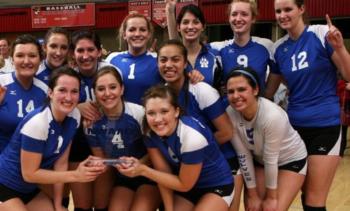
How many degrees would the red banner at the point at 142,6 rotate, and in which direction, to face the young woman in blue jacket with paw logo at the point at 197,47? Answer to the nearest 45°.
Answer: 0° — it already faces them

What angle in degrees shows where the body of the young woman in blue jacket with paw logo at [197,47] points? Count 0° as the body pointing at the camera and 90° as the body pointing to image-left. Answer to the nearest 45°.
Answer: approximately 0°

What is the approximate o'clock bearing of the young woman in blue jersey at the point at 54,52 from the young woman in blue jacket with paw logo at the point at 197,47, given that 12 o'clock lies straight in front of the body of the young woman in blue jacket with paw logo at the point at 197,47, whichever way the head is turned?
the young woman in blue jersey at the point at 54,52 is roughly at 3 o'clock from the young woman in blue jacket with paw logo at the point at 197,47.

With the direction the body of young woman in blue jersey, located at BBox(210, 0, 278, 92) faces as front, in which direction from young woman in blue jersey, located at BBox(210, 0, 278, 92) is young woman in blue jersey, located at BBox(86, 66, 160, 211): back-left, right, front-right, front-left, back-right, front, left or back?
front-right
